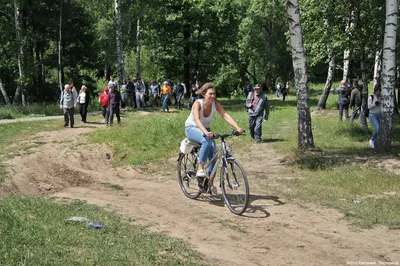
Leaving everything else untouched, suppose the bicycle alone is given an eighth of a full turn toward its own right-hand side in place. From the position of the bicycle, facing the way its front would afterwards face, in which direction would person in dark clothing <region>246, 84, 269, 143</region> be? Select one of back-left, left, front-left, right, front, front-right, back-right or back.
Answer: back

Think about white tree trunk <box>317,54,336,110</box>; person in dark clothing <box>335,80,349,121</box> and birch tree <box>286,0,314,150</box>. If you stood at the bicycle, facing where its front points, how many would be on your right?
0

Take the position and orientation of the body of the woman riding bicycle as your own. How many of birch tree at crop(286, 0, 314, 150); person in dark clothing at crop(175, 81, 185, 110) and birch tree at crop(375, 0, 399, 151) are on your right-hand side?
0

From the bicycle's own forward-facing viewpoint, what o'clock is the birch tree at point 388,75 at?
The birch tree is roughly at 9 o'clock from the bicycle.

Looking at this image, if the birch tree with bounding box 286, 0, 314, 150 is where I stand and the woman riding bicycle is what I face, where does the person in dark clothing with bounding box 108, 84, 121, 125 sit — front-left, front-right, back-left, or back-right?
back-right

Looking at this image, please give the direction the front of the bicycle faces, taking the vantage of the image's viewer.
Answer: facing the viewer and to the right of the viewer

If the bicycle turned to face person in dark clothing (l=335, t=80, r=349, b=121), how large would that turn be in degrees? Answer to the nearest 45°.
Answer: approximately 90° to its left

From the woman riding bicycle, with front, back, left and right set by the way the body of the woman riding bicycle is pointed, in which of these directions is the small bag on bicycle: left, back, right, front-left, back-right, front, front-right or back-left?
back

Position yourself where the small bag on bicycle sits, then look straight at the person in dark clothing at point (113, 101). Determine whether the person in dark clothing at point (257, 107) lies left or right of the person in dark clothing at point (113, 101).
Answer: right

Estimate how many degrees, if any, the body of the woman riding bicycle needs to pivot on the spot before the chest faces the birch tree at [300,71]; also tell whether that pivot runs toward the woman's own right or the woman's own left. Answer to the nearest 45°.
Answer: approximately 90° to the woman's own left

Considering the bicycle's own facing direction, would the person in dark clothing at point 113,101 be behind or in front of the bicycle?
behind

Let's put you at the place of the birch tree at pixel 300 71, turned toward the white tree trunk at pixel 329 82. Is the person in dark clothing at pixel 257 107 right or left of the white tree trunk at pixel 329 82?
left

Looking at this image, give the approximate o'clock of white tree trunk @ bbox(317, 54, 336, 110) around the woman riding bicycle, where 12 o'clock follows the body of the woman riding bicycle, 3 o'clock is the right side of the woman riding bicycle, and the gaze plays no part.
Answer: The white tree trunk is roughly at 8 o'clock from the woman riding bicycle.

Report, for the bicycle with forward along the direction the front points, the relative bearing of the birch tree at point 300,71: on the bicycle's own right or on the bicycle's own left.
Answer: on the bicycle's own left

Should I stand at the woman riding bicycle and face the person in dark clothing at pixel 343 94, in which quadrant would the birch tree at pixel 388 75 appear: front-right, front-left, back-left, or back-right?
front-right
